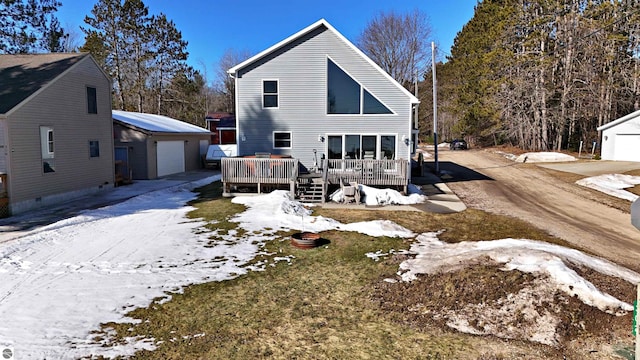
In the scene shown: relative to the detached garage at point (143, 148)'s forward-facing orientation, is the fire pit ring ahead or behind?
ahead

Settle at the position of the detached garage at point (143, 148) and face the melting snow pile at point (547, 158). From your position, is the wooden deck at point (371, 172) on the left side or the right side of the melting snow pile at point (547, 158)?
right

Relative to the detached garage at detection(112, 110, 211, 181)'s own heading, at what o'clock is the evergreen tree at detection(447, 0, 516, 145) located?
The evergreen tree is roughly at 10 o'clock from the detached garage.

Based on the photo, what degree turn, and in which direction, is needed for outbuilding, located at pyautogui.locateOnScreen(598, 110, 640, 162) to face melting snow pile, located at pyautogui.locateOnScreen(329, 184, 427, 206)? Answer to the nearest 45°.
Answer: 0° — it already faces it

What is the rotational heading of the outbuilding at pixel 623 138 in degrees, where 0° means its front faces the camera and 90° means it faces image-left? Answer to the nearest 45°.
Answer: approximately 0°

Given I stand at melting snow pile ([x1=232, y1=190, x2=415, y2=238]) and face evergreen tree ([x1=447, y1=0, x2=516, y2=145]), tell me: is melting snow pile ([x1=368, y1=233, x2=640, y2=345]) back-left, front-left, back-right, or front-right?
back-right

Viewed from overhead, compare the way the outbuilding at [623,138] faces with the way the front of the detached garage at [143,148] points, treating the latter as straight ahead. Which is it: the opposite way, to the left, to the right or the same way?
to the right

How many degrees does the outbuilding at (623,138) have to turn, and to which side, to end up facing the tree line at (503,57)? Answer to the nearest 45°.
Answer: approximately 135° to its right

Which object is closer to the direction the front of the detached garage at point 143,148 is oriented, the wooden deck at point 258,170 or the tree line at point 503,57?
the wooden deck

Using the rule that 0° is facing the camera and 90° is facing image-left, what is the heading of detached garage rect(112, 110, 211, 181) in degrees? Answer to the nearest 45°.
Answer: approximately 315°

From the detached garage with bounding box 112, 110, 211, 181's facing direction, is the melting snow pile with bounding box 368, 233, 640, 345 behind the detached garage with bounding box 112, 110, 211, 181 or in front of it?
in front
